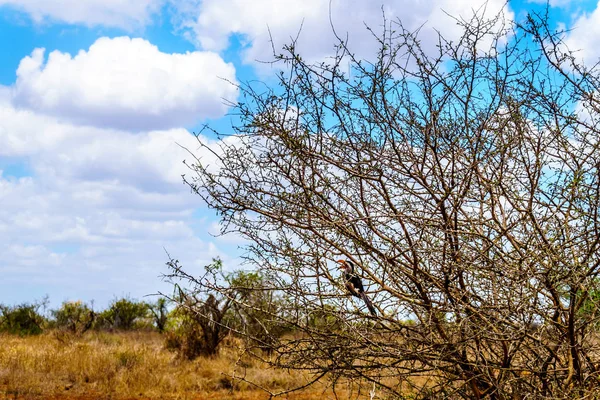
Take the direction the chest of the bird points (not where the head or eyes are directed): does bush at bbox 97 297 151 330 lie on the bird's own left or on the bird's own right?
on the bird's own right

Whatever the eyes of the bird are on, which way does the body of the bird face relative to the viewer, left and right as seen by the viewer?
facing to the left of the viewer

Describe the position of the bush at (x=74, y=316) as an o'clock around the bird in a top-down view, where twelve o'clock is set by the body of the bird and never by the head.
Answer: The bush is roughly at 2 o'clock from the bird.

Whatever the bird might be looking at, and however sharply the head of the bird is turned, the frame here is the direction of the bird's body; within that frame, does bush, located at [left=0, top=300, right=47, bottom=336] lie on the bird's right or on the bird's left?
on the bird's right
